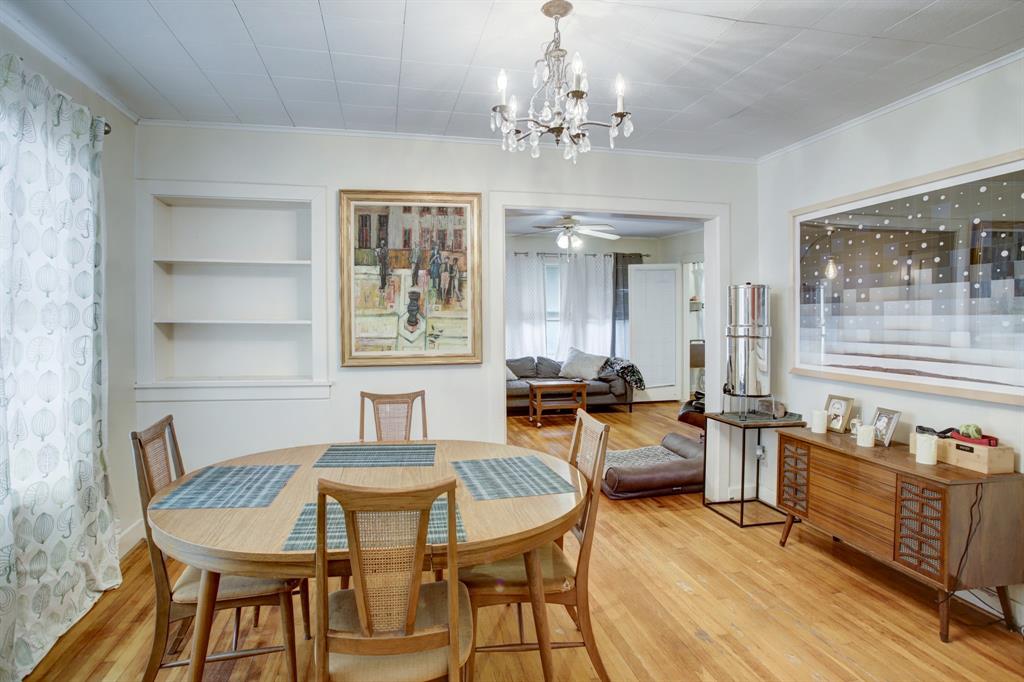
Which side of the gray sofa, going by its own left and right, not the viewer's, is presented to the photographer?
front

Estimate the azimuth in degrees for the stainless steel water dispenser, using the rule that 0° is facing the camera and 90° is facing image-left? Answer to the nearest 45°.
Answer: approximately 45°

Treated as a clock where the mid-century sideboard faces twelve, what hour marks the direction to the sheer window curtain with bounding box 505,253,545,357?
The sheer window curtain is roughly at 3 o'clock from the mid-century sideboard.

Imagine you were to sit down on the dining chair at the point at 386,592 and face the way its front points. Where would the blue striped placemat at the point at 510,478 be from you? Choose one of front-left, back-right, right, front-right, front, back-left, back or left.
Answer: front-right

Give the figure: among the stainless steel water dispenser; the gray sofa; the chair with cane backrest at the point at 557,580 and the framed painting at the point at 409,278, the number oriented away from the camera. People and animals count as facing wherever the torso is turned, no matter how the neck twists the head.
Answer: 0

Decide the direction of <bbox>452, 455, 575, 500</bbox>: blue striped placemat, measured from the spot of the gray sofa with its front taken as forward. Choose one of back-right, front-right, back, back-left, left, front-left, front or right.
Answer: front

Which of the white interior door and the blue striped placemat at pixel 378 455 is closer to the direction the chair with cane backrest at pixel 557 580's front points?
the blue striped placemat

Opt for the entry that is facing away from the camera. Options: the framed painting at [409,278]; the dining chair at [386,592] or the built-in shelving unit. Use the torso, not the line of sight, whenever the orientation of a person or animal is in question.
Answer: the dining chair

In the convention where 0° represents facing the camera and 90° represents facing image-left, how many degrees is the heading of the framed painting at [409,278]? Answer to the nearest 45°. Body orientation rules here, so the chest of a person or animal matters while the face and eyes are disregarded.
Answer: approximately 0°

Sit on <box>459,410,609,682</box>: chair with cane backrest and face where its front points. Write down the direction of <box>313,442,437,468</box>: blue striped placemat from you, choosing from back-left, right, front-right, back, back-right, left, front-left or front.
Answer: front-right

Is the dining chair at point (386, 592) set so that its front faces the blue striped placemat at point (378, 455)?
yes

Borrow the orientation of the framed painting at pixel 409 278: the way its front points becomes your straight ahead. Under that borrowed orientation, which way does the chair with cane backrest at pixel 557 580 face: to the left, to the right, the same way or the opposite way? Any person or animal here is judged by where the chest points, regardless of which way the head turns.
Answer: to the right

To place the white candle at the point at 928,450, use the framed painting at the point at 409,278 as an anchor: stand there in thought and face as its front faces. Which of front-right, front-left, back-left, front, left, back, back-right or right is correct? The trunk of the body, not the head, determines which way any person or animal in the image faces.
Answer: front-left

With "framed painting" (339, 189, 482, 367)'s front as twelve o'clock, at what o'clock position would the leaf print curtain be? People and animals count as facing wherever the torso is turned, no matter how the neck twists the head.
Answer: The leaf print curtain is roughly at 2 o'clock from the framed painting.

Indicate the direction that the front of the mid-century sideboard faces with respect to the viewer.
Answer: facing the viewer and to the left of the viewer

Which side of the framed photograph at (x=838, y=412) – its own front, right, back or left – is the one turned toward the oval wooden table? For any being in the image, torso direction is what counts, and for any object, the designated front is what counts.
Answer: front

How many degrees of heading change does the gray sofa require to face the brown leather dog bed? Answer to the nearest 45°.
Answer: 0° — it already faces it

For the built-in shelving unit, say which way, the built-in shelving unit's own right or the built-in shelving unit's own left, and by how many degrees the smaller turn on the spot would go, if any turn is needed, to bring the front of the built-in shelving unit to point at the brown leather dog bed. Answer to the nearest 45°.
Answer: approximately 90° to the built-in shelving unit's own left
